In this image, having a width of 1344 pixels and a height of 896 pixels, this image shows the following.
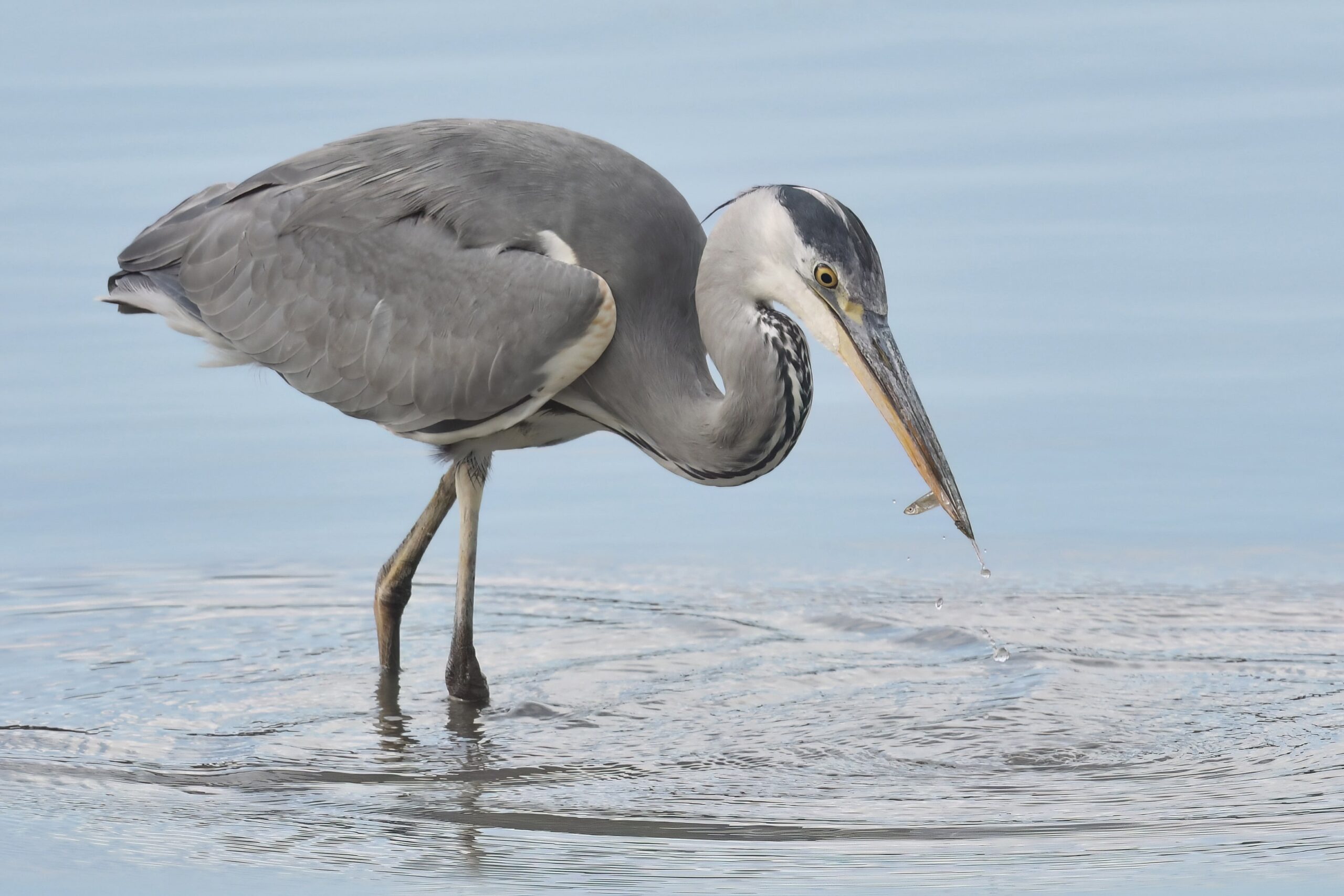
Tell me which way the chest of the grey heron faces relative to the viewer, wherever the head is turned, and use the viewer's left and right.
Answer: facing to the right of the viewer
